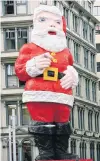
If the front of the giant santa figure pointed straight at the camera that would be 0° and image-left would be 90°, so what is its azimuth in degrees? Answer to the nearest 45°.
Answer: approximately 0°
